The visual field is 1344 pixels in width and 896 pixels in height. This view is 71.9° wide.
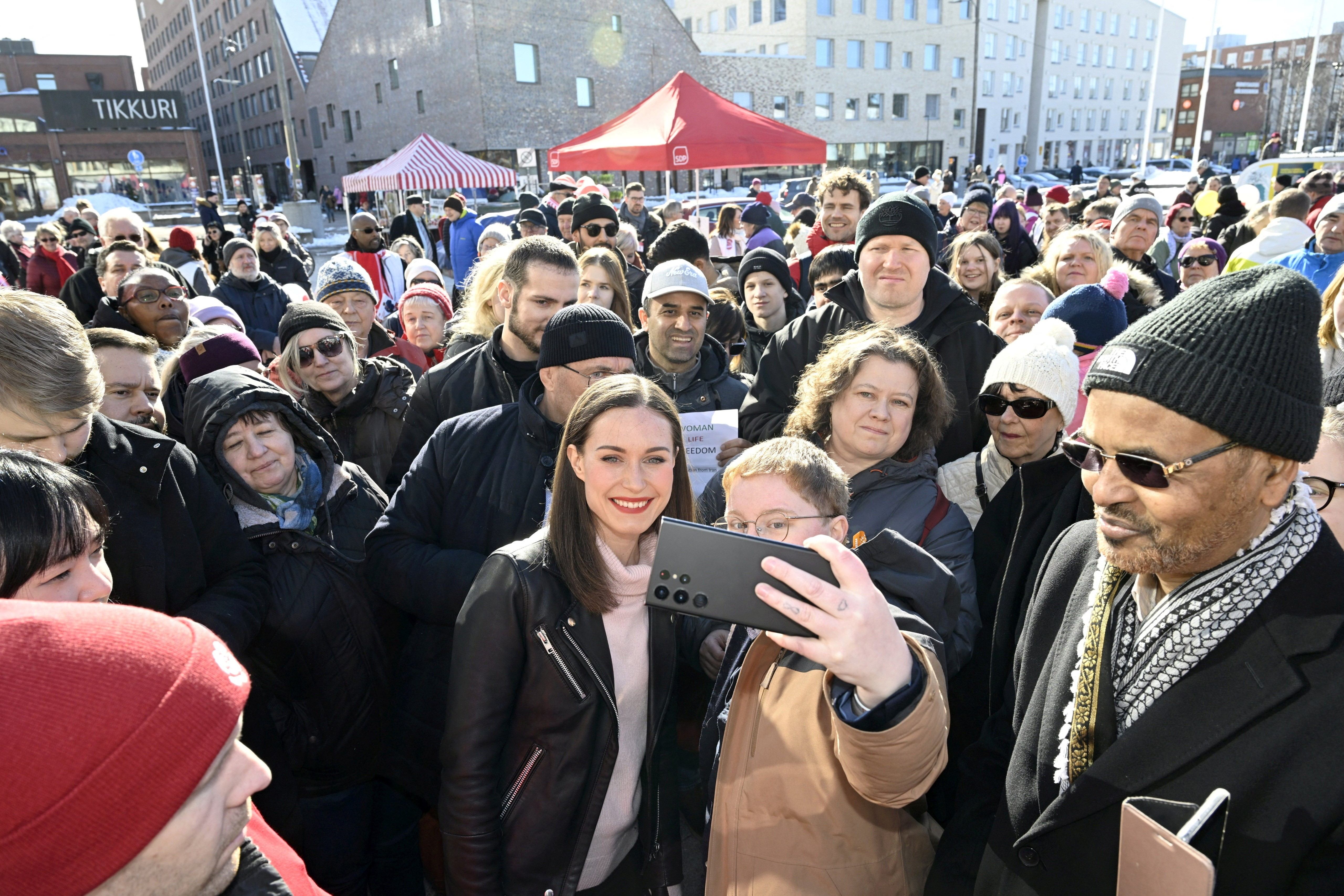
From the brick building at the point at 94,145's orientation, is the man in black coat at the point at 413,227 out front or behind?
out front

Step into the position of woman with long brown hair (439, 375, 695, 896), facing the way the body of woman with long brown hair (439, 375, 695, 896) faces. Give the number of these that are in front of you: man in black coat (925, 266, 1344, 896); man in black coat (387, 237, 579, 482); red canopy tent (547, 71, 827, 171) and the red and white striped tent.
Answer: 1

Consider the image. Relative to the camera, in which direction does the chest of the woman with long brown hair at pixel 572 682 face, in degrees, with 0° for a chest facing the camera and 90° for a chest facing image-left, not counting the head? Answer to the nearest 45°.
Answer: approximately 315°

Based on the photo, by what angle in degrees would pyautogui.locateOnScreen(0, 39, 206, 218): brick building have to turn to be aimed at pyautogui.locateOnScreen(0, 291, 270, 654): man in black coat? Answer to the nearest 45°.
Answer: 0° — it already faces them

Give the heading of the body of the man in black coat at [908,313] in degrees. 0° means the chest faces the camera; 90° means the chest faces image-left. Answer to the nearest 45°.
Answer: approximately 0°

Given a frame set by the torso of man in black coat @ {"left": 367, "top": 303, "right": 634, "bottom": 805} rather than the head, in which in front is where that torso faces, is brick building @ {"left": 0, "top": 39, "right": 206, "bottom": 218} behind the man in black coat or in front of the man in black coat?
behind

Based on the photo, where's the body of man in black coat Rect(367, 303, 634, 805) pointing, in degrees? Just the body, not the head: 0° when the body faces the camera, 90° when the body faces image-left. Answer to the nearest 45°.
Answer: approximately 315°

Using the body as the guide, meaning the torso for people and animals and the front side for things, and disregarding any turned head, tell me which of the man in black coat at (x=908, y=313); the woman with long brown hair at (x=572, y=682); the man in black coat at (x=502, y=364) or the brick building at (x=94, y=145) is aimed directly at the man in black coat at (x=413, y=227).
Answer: the brick building

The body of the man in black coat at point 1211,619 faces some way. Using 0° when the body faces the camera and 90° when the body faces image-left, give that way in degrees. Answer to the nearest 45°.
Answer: approximately 45°
